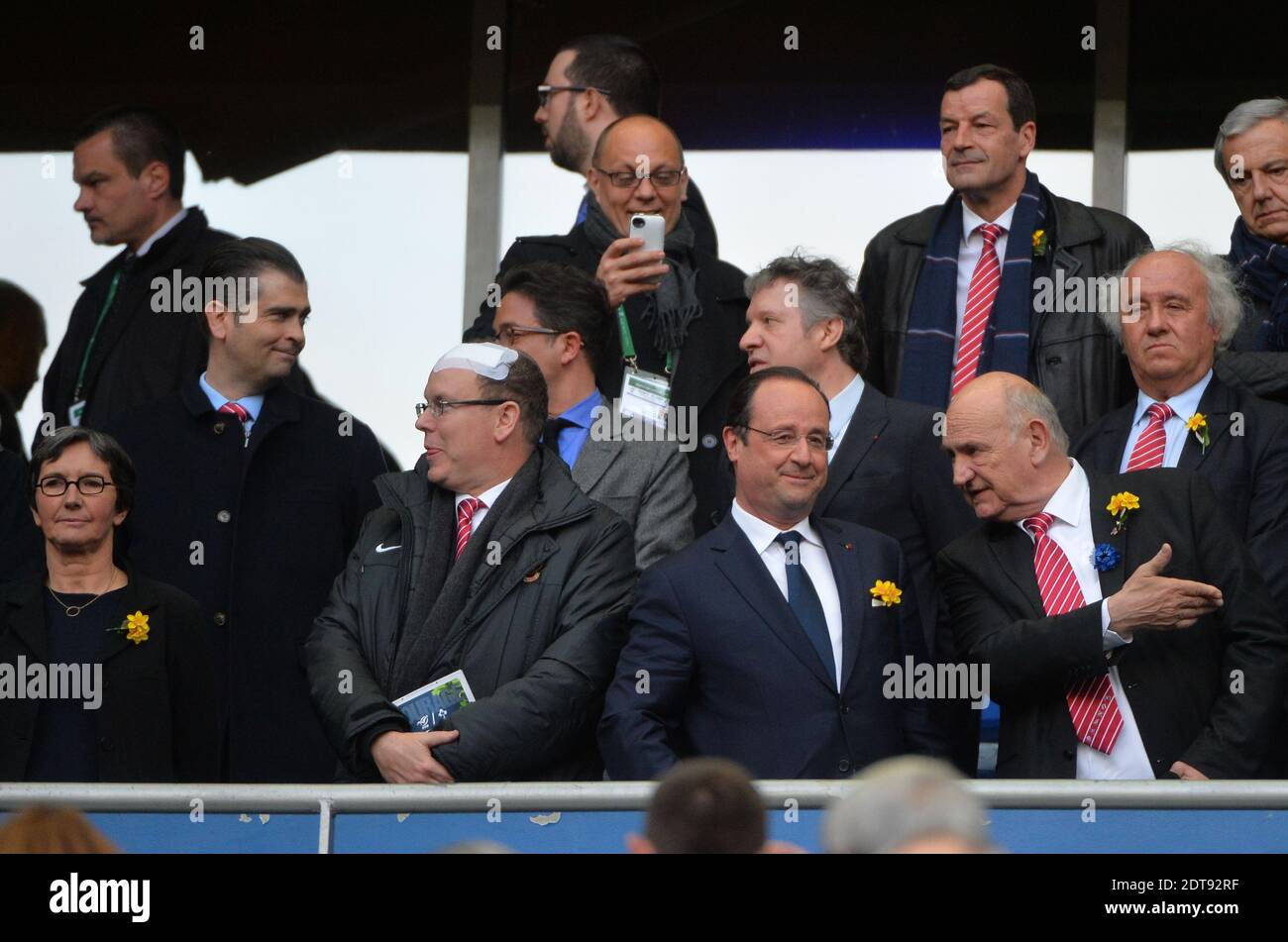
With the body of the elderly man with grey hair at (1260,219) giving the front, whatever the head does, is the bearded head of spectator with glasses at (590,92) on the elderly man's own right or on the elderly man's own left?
on the elderly man's own right

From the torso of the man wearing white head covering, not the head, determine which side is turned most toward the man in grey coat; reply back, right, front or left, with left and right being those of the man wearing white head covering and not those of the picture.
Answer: back

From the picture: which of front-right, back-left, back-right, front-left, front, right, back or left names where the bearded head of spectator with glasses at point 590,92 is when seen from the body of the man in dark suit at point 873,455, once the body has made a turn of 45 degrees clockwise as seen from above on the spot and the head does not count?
front-right

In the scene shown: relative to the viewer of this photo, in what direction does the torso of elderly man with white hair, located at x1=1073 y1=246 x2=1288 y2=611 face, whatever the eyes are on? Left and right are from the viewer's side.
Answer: facing the viewer and to the left of the viewer

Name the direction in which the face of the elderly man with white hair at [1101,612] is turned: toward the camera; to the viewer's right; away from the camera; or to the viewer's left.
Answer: to the viewer's left

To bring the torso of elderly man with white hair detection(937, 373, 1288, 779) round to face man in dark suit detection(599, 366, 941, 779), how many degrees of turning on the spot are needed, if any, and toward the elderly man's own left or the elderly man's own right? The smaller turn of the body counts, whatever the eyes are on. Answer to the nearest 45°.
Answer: approximately 45° to the elderly man's own right

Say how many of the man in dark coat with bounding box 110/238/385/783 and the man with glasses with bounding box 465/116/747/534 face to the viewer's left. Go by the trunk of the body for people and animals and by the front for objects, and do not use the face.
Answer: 0

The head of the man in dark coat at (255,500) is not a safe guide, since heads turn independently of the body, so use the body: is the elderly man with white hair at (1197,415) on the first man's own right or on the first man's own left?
on the first man's own left

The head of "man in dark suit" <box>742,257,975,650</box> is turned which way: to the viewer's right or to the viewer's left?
to the viewer's left

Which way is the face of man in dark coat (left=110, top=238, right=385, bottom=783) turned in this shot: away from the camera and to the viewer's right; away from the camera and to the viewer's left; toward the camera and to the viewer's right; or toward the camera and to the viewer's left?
toward the camera and to the viewer's right

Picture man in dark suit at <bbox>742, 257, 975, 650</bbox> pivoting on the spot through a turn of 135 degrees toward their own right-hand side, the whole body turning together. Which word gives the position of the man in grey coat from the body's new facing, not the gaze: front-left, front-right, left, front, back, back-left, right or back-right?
left

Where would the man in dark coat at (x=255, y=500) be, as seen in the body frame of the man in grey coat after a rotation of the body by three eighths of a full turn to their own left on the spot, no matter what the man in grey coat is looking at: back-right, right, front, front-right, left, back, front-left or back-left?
back
